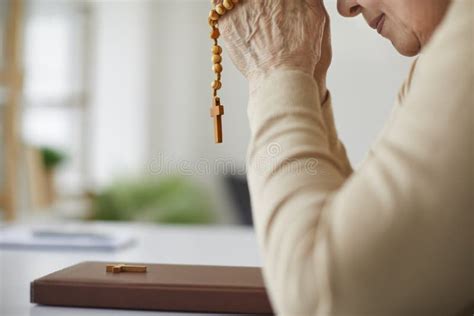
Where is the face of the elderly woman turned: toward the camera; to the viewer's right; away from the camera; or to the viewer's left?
to the viewer's left

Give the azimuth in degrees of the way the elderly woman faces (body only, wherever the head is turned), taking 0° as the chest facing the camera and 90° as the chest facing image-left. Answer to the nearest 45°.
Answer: approximately 90°

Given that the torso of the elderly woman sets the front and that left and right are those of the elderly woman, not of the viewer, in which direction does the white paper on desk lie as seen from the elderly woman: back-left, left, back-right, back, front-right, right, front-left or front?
front-right

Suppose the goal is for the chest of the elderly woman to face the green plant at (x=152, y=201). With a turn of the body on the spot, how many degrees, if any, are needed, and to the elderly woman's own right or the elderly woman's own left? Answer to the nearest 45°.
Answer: approximately 90° to the elderly woman's own right

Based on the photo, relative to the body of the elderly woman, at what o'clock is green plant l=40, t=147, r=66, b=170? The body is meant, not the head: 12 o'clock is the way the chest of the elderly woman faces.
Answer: The green plant is roughly at 2 o'clock from the elderly woman.
